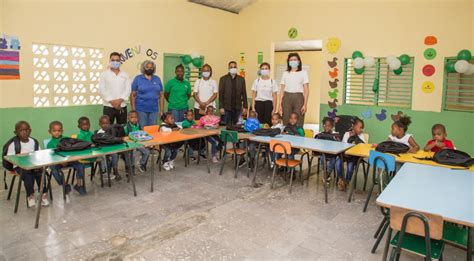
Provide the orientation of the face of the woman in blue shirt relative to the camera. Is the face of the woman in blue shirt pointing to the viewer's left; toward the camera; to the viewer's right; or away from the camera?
toward the camera

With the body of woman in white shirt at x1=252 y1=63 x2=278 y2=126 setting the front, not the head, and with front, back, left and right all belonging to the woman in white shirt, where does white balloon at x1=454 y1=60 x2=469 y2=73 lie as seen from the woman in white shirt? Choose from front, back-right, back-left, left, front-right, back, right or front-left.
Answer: left

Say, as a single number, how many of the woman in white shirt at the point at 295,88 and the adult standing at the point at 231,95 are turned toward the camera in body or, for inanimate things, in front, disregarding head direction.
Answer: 2

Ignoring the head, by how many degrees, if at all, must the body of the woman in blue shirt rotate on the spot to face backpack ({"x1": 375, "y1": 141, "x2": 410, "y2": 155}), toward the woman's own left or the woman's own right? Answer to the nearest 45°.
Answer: approximately 45° to the woman's own left

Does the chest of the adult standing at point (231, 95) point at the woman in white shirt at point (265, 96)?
no

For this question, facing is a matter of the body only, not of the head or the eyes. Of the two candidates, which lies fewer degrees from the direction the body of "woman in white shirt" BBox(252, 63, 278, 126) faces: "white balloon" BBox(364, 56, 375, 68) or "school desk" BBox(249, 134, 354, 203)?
the school desk

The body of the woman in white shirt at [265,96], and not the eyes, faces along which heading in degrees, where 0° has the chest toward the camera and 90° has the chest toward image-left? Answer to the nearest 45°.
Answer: approximately 0°

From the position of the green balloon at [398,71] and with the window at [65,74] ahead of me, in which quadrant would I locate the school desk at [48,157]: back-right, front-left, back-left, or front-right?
front-left

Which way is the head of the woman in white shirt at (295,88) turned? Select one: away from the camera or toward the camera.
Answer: toward the camera

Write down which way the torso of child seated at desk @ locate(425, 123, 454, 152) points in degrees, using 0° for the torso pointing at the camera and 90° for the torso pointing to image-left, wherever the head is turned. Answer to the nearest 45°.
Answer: approximately 45°

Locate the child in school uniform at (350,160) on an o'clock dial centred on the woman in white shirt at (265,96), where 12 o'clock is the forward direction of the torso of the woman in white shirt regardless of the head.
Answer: The child in school uniform is roughly at 11 o'clock from the woman in white shirt.

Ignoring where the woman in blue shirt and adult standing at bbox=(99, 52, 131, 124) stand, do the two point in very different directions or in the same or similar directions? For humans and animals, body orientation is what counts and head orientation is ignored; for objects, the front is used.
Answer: same or similar directions

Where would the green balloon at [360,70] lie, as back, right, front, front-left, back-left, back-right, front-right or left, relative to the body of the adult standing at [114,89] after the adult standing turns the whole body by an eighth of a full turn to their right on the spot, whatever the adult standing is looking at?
back-left

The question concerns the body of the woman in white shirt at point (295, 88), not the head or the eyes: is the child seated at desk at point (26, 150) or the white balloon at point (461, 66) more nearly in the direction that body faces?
the child seated at desk

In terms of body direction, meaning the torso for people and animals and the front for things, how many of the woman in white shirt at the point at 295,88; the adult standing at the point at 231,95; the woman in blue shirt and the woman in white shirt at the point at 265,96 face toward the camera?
4

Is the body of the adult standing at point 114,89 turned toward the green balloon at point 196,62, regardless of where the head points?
no

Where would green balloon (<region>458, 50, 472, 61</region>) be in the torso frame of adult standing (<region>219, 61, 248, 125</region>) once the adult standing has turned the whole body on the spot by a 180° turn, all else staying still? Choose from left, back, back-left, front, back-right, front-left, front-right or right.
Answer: right

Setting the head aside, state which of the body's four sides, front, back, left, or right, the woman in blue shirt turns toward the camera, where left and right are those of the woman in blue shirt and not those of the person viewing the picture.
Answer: front

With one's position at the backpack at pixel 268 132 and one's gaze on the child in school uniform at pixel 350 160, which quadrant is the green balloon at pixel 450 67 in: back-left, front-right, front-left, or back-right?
front-left

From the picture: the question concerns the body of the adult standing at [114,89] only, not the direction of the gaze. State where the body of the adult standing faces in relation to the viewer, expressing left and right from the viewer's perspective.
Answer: facing the viewer

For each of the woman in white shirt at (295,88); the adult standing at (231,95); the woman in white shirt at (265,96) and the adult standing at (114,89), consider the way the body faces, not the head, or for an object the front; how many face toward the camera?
4

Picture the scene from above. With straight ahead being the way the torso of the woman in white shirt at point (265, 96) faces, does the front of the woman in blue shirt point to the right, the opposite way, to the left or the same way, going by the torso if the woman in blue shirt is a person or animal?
the same way
